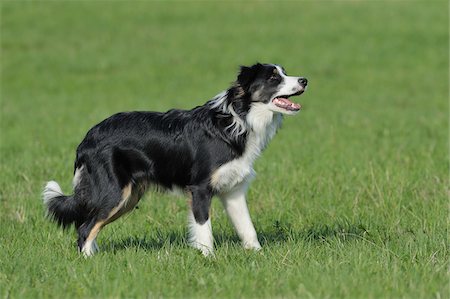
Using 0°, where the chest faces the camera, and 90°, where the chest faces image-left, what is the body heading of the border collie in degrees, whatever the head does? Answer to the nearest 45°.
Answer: approximately 270°
